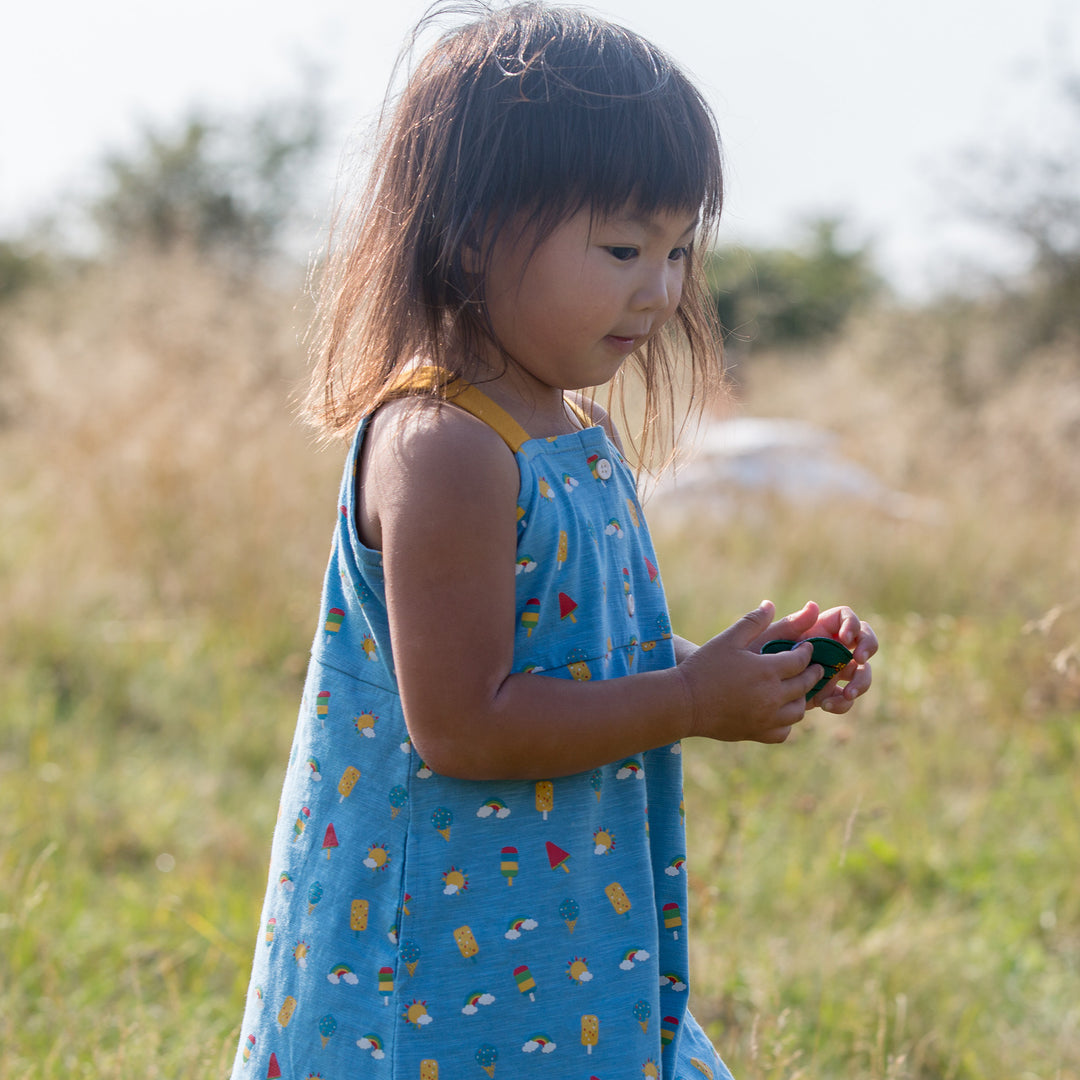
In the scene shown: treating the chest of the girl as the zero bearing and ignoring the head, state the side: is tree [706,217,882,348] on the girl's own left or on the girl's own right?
on the girl's own left

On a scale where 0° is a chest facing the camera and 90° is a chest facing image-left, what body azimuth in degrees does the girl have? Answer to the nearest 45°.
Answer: approximately 315°

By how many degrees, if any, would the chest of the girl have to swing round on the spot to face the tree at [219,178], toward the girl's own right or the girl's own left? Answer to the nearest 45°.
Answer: approximately 135° to the girl's own left
